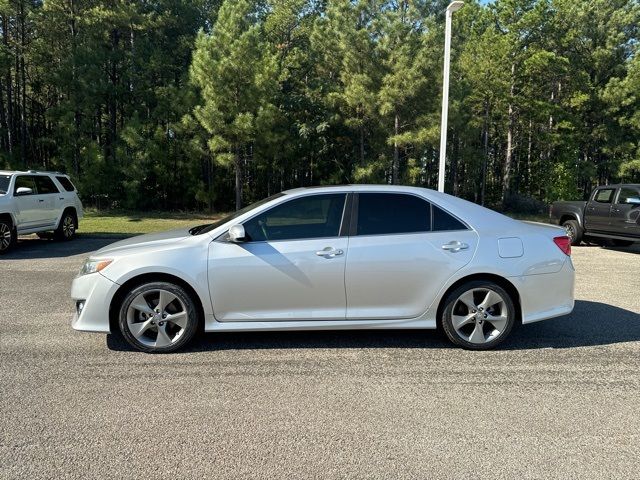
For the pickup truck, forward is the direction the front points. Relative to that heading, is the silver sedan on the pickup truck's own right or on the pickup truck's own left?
on the pickup truck's own right

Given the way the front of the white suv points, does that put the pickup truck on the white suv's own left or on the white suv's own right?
on the white suv's own left

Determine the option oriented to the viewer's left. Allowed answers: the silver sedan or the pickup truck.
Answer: the silver sedan

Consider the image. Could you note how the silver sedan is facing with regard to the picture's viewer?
facing to the left of the viewer

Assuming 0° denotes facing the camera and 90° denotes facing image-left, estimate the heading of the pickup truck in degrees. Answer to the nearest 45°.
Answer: approximately 315°

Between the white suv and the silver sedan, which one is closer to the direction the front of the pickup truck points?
the silver sedan

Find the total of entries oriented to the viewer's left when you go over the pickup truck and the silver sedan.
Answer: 1

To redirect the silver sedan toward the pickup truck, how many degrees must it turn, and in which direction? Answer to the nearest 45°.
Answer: approximately 135° to its right
